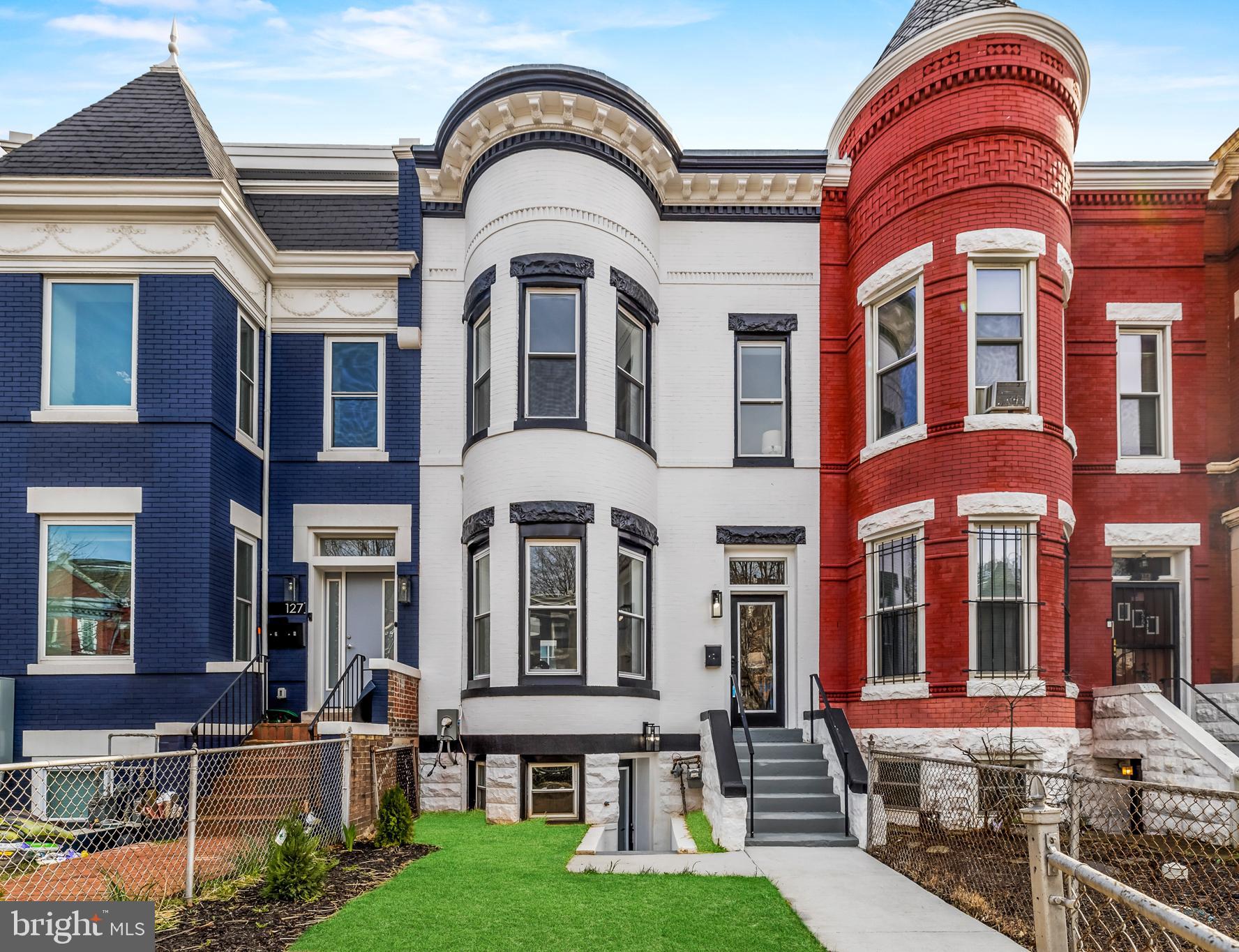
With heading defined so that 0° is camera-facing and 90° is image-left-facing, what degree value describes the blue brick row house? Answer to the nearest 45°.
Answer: approximately 0°

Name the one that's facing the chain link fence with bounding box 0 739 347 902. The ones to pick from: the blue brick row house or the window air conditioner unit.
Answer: the blue brick row house

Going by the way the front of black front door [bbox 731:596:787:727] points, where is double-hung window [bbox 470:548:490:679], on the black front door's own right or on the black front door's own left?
on the black front door's own right

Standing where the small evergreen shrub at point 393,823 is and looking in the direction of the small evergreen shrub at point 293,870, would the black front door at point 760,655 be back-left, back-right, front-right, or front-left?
back-left

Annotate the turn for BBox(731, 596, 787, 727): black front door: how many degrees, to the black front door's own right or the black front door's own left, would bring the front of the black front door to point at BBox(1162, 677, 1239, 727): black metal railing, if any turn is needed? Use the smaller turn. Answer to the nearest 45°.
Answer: approximately 90° to the black front door's own left
